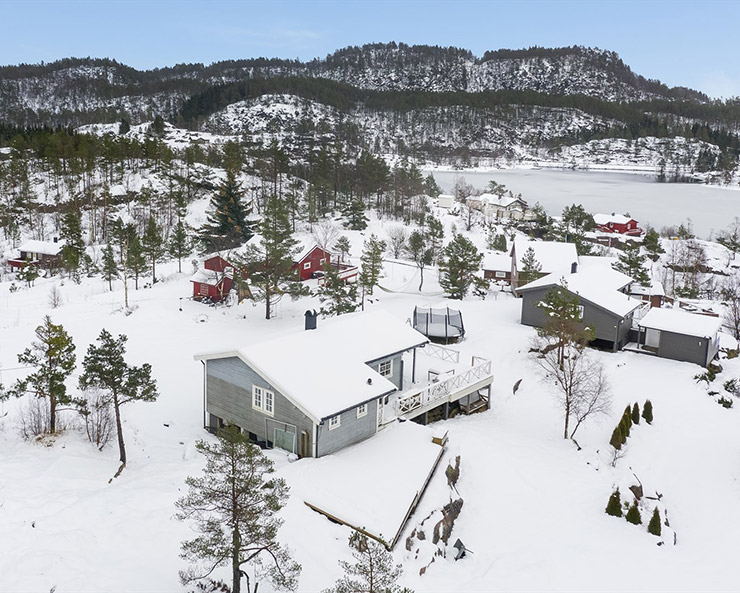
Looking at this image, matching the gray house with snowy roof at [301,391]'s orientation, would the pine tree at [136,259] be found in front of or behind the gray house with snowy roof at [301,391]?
behind

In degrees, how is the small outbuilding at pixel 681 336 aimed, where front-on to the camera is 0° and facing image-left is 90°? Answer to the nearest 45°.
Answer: approximately 45°

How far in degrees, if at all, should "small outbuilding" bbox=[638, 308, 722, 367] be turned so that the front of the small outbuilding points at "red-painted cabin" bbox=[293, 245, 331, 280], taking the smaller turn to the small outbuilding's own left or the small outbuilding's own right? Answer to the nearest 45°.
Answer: approximately 45° to the small outbuilding's own right

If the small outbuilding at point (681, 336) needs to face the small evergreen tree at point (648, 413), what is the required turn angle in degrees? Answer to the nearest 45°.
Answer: approximately 45° to its left

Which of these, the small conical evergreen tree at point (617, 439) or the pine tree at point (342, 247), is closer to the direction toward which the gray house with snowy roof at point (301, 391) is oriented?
the small conical evergreen tree
